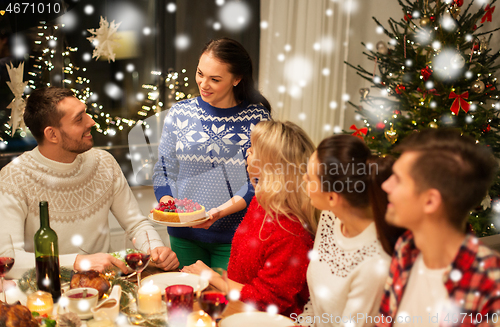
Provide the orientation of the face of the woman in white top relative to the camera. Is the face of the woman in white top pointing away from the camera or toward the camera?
away from the camera

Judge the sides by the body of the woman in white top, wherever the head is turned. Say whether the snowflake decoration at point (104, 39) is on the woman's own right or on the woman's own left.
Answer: on the woman's own right

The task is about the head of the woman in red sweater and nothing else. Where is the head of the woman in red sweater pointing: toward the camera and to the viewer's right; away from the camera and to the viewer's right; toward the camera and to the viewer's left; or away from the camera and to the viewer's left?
away from the camera and to the viewer's left

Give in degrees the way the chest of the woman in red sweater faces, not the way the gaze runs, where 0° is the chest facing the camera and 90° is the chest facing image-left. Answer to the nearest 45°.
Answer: approximately 90°
